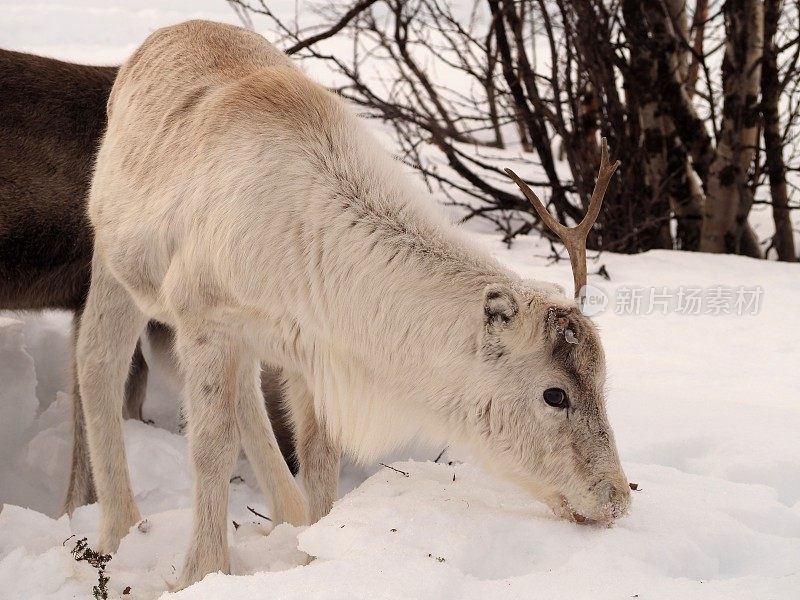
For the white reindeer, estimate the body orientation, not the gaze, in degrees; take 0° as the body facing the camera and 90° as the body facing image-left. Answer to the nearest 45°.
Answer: approximately 315°

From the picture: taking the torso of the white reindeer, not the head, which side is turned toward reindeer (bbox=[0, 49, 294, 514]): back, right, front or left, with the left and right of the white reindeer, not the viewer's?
back

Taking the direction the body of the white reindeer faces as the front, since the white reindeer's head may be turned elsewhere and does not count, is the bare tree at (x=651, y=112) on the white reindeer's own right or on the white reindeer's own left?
on the white reindeer's own left
